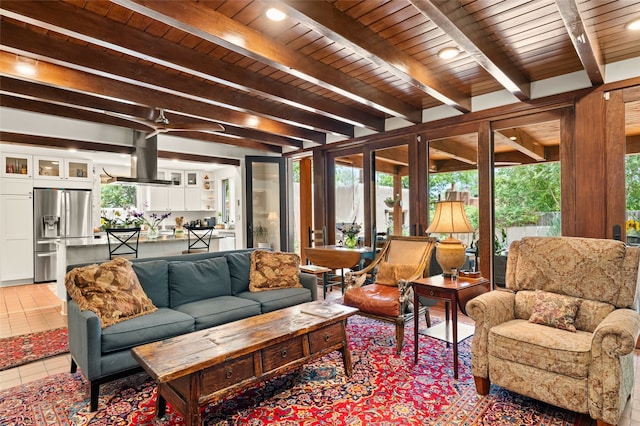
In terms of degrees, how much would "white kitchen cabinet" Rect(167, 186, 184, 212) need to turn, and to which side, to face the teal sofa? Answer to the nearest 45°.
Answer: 0° — it already faces it

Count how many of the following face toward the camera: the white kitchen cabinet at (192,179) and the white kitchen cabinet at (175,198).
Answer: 2

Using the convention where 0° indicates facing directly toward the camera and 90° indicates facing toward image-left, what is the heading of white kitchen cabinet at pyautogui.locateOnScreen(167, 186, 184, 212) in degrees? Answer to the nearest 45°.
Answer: approximately 0°

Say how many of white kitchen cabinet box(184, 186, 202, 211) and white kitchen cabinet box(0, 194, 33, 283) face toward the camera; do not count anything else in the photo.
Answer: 2

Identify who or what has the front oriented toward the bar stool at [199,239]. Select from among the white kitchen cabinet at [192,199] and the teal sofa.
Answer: the white kitchen cabinet

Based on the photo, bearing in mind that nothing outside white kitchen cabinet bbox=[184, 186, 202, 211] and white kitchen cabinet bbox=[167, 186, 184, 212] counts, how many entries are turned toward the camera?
2

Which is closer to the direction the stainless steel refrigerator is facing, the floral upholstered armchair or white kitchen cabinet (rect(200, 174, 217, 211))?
the floral upholstered armchair
